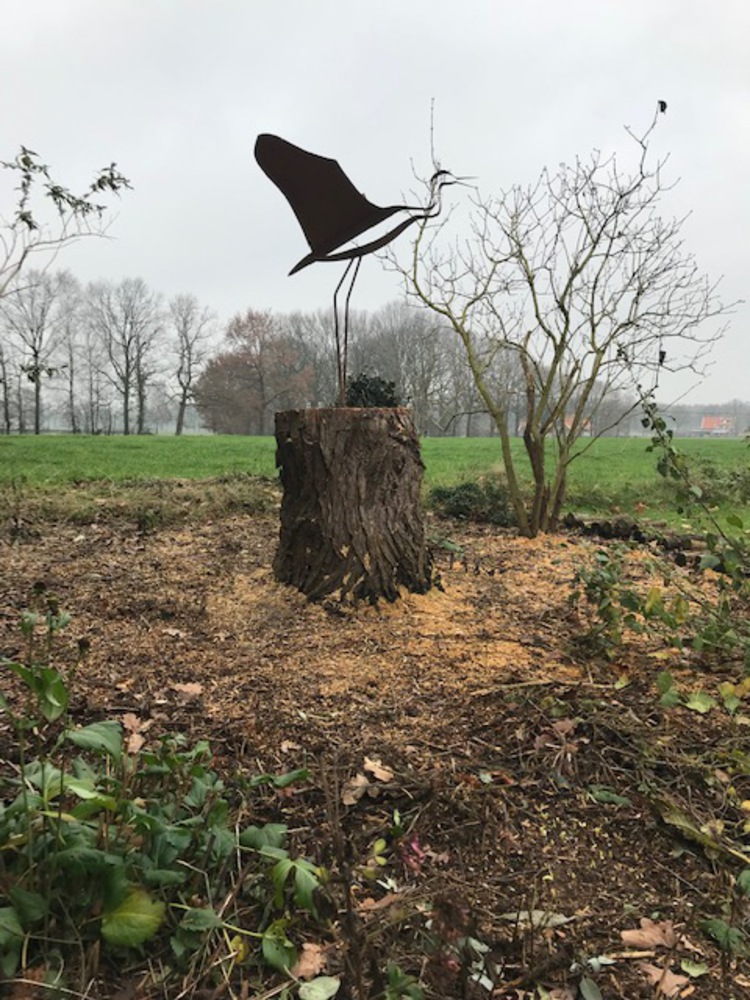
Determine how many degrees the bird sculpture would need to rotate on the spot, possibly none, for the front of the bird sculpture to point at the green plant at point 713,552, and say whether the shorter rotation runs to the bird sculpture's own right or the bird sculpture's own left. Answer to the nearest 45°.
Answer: approximately 45° to the bird sculpture's own right

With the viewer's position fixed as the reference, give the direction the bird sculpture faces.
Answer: facing to the right of the viewer

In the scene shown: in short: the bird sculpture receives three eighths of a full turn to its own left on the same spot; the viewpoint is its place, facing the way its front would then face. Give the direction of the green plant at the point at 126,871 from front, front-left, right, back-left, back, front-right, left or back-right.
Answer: back-left

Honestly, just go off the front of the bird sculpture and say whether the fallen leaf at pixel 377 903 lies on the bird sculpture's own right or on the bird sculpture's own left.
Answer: on the bird sculpture's own right

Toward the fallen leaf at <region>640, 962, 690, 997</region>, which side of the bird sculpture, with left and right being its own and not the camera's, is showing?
right

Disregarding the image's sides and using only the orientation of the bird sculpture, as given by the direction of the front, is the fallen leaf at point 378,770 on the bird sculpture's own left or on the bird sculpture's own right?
on the bird sculpture's own right

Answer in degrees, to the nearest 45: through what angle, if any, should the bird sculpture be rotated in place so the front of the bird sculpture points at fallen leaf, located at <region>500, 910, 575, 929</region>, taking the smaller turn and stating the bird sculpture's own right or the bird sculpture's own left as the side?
approximately 90° to the bird sculpture's own right

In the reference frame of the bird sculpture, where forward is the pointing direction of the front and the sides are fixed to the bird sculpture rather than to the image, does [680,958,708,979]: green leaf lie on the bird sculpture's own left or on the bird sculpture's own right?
on the bird sculpture's own right

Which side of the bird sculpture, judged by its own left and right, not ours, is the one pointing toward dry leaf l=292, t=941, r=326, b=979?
right
